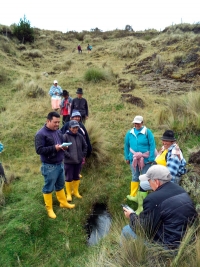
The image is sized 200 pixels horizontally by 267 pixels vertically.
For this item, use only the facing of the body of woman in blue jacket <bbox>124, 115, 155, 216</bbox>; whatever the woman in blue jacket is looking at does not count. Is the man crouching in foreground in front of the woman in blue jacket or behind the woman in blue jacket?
in front

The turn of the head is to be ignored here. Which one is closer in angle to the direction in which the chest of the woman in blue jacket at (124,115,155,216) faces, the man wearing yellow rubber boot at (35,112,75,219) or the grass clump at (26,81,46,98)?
the man wearing yellow rubber boot

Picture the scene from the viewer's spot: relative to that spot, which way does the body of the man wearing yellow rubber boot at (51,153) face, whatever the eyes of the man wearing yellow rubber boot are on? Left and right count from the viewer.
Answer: facing the viewer and to the right of the viewer

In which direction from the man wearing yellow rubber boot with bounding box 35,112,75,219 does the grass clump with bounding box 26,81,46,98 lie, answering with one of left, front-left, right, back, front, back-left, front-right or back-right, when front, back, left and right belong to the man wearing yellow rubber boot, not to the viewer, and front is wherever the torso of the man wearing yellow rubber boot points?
back-left

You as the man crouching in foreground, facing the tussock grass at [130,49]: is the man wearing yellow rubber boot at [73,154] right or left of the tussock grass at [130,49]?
left

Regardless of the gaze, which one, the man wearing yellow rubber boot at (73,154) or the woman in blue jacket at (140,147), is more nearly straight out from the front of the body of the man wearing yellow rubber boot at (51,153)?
the woman in blue jacket

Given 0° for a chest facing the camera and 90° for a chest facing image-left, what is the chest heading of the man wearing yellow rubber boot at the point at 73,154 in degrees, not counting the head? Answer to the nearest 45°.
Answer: approximately 0°

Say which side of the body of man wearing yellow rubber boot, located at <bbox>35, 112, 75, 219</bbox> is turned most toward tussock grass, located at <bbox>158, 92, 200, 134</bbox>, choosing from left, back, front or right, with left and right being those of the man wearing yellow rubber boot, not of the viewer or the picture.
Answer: left
